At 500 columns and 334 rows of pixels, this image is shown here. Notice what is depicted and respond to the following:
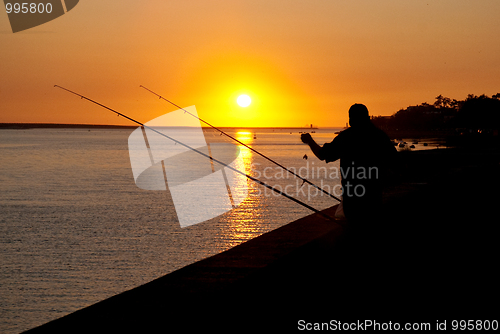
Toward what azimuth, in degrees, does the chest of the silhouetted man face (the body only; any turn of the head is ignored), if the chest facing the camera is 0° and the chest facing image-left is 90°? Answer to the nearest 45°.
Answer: approximately 135°
